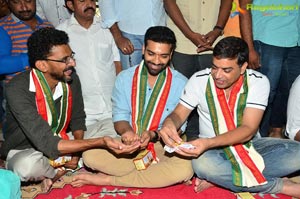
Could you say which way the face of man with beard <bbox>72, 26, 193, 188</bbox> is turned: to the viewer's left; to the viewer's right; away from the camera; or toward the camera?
toward the camera

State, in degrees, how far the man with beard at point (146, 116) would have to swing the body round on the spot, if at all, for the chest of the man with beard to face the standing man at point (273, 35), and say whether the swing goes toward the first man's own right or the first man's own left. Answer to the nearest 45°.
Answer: approximately 90° to the first man's own left

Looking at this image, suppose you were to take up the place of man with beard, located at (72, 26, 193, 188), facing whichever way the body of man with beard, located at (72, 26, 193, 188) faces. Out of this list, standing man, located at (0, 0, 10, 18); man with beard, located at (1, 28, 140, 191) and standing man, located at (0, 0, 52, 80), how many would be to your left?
0

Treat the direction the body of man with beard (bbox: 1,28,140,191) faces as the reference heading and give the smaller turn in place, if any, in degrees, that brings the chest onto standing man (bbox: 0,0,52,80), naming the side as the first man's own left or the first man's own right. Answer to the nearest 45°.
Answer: approximately 135° to the first man's own left

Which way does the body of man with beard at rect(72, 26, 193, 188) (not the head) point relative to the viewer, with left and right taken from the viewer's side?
facing the viewer

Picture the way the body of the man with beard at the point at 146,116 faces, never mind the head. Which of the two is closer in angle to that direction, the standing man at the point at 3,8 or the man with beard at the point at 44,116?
the man with beard

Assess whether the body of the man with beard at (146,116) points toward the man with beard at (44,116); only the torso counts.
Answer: no

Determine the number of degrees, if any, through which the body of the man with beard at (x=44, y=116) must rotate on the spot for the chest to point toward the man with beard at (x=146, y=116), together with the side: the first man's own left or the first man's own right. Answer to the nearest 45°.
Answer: approximately 45° to the first man's own left

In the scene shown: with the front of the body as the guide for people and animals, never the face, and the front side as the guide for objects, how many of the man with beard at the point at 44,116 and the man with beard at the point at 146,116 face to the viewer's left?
0

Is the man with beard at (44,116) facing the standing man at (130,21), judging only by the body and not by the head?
no

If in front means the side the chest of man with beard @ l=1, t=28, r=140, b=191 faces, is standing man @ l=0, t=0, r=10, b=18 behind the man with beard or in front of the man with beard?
behind

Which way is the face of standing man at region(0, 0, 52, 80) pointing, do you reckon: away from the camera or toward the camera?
toward the camera
